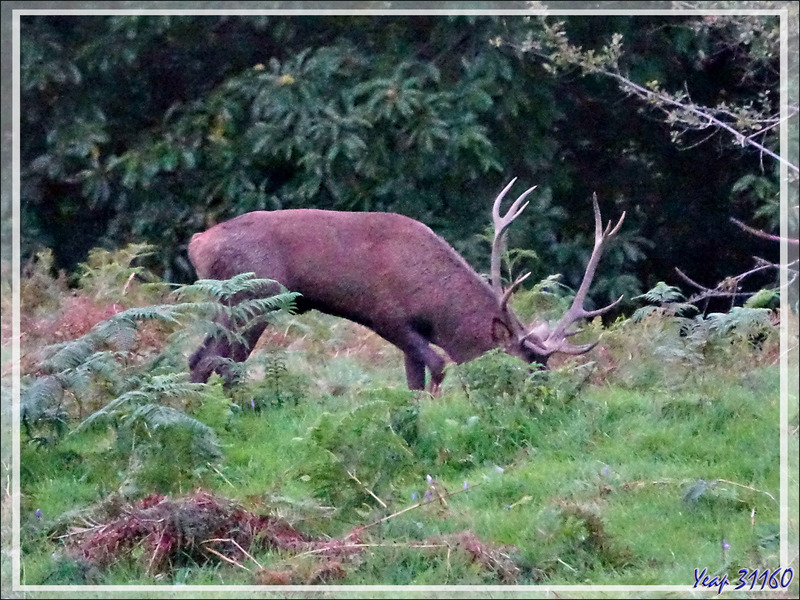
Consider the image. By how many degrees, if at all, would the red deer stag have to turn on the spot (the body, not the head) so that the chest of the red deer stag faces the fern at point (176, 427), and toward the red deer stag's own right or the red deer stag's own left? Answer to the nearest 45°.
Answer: approximately 90° to the red deer stag's own right

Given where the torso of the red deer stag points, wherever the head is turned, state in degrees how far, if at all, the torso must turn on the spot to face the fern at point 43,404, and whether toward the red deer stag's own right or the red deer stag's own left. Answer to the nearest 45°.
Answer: approximately 135° to the red deer stag's own right

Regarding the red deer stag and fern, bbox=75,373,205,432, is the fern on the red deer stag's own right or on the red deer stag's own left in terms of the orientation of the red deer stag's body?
on the red deer stag's own right

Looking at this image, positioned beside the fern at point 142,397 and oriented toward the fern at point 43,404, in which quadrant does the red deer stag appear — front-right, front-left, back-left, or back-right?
back-right

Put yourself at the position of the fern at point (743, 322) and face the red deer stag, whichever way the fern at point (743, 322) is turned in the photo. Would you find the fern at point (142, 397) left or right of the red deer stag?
left

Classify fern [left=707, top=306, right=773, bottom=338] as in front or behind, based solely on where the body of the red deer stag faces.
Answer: in front

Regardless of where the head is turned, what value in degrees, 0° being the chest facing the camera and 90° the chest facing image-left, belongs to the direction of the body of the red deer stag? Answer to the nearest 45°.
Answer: approximately 270°
